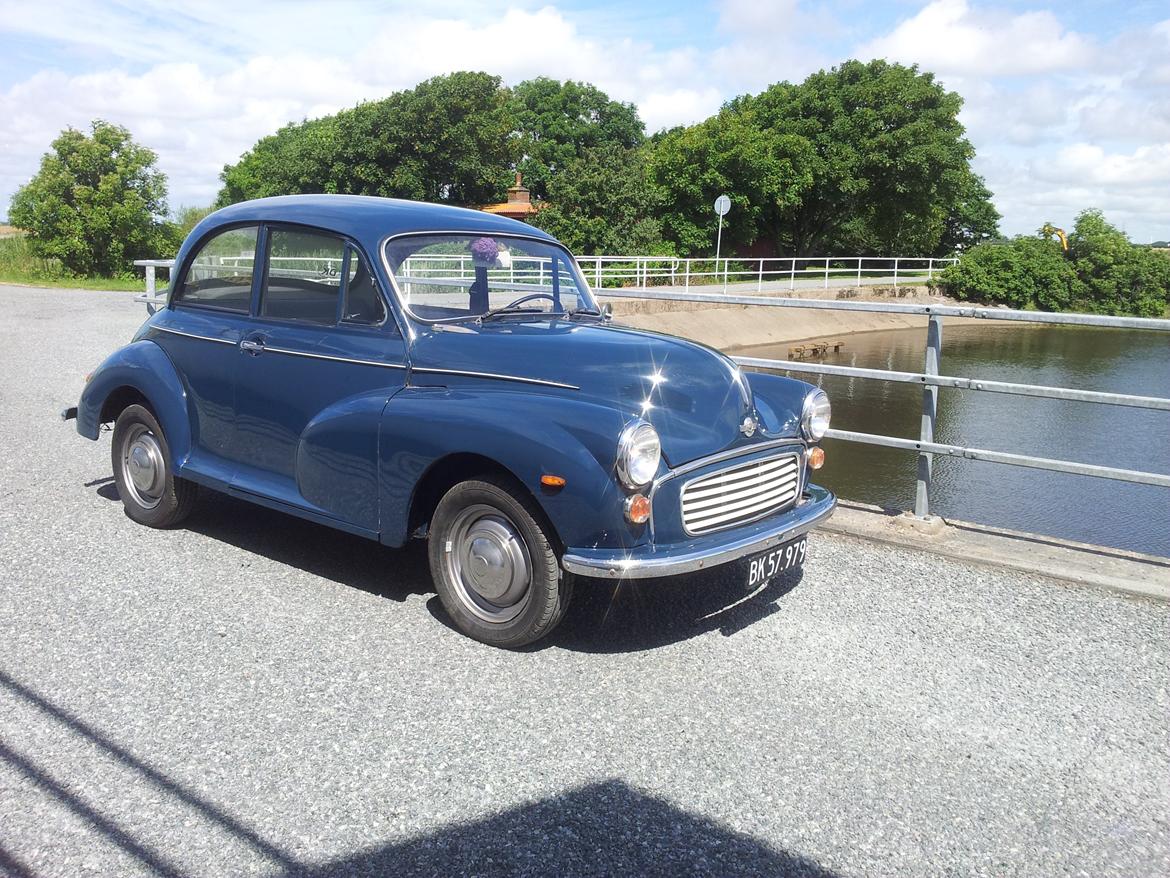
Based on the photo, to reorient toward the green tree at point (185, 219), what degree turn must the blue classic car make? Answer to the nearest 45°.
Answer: approximately 135° to its left

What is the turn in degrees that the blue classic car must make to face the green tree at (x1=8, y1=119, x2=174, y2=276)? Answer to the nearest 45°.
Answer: approximately 135° to its left

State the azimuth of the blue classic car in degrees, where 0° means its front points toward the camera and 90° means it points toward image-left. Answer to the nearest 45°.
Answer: approximately 315°

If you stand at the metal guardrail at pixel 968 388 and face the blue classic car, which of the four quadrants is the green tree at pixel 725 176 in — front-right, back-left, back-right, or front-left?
back-right

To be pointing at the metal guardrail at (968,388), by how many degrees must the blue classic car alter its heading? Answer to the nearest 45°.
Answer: approximately 45° to its left

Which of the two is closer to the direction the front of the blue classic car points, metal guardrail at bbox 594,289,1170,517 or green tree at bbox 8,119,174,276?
the metal guardrail

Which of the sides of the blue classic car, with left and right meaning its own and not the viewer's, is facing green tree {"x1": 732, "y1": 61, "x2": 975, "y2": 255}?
left

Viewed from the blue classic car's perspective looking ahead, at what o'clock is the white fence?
The white fence is roughly at 8 o'clock from the blue classic car.
